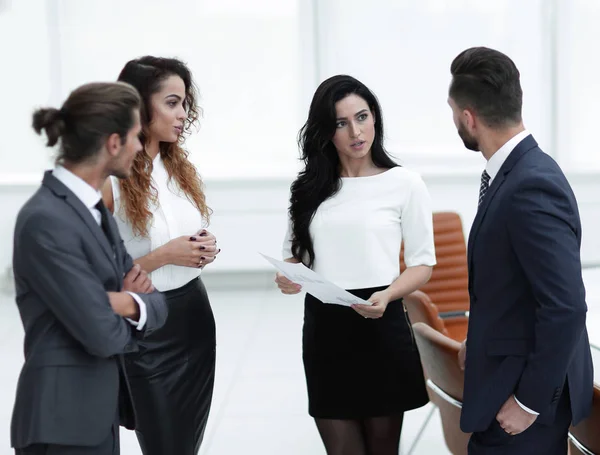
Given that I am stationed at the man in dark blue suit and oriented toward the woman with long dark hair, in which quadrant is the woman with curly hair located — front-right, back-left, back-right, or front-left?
front-left

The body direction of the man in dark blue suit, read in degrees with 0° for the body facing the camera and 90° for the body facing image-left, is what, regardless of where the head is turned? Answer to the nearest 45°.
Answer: approximately 90°

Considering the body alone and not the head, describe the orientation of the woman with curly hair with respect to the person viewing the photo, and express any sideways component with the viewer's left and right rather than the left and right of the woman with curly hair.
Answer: facing the viewer and to the right of the viewer

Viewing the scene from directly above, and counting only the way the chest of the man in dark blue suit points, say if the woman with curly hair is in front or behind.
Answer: in front

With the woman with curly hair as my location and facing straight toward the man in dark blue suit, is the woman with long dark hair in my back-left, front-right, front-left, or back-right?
front-left

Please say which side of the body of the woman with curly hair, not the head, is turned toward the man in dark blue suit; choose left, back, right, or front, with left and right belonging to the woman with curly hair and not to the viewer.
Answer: front

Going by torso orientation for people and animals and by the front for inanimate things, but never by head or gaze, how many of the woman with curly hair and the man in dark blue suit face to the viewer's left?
1

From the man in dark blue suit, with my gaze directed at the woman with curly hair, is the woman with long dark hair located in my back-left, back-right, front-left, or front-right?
front-right

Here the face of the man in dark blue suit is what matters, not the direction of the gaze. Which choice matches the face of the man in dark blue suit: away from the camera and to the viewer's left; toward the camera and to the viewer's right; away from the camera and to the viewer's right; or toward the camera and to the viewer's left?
away from the camera and to the viewer's left

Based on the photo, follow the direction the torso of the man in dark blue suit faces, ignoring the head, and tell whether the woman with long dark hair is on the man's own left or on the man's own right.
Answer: on the man's own right
